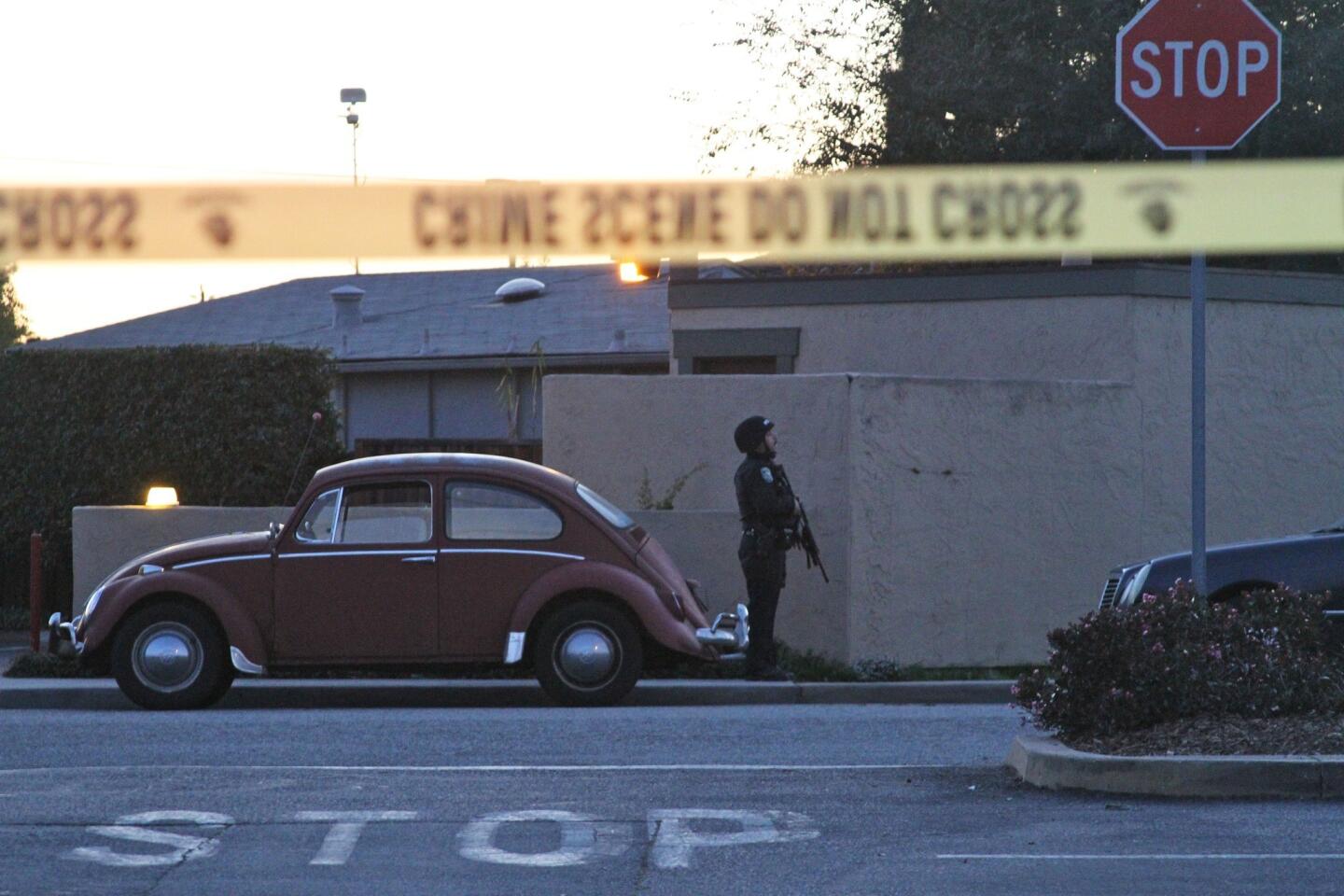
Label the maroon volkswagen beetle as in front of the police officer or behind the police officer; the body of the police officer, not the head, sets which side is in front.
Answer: behind

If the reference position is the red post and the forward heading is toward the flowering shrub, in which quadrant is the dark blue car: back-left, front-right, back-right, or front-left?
front-left

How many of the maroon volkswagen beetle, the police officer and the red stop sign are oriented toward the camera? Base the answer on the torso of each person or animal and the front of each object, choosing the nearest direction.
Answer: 1

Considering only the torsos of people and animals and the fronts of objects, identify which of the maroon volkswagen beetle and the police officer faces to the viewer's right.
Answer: the police officer

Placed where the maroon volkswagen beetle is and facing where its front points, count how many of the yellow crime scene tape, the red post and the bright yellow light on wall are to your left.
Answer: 1

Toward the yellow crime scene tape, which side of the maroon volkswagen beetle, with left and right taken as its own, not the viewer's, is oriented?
left

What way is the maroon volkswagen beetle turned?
to the viewer's left

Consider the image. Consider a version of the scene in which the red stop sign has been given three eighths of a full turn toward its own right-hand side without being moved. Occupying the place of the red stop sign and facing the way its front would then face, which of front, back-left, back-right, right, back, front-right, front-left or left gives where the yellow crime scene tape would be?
left

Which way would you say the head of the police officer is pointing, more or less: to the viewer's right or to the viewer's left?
to the viewer's right

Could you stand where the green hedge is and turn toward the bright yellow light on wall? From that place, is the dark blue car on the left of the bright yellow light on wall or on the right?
left

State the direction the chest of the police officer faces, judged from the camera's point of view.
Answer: to the viewer's right

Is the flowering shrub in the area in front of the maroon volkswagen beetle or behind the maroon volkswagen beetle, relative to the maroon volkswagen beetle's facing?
behind

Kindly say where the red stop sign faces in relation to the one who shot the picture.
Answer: facing the viewer
